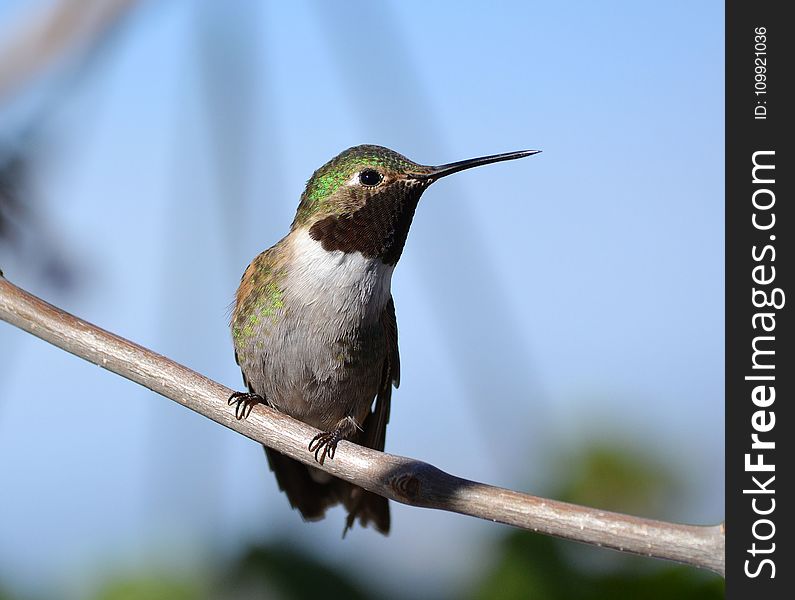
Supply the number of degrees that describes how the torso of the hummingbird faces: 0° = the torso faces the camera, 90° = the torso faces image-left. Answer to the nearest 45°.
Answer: approximately 315°
